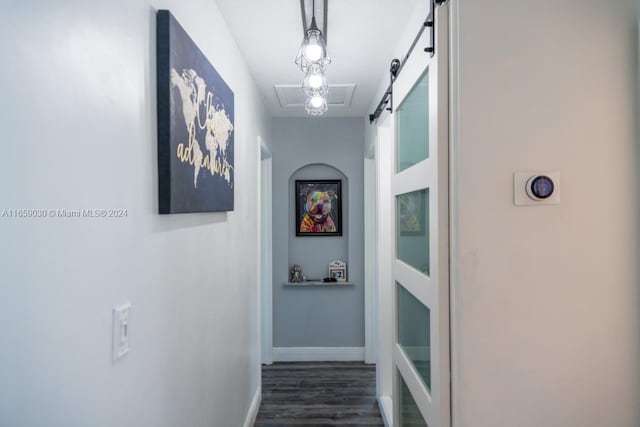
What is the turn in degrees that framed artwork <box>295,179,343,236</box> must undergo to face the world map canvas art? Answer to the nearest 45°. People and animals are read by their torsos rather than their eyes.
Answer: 0° — it already faces it

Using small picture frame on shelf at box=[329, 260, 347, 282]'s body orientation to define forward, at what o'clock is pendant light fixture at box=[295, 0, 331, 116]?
The pendant light fixture is roughly at 12 o'clock from the small picture frame on shelf.

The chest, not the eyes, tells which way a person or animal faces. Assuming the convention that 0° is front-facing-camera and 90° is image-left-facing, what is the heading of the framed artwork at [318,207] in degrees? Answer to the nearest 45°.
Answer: approximately 0°

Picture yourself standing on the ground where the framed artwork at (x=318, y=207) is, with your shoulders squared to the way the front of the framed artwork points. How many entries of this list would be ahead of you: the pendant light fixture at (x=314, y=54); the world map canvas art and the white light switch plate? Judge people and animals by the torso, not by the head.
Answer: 3

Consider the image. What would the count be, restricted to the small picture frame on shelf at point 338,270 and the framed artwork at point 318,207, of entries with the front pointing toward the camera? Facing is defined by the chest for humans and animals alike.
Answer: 2

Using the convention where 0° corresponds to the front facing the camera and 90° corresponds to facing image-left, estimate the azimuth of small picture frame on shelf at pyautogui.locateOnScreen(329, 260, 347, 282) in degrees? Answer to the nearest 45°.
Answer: approximately 0°

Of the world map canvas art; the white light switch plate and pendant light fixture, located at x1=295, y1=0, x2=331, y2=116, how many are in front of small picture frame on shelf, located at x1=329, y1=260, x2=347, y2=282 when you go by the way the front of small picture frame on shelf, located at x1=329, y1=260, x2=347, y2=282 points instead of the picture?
3
